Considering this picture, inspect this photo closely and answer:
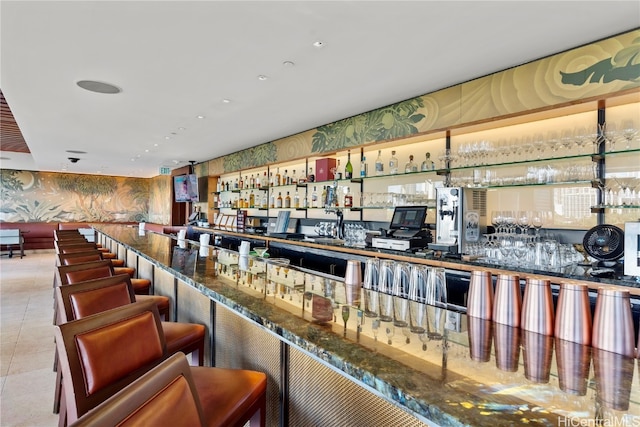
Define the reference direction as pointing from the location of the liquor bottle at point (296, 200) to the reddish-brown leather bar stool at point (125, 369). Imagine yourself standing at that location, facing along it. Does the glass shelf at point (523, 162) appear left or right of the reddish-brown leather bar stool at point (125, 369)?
left

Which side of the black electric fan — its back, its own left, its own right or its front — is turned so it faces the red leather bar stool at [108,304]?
front

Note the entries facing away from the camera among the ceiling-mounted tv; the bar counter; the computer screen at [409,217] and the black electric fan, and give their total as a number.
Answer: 0

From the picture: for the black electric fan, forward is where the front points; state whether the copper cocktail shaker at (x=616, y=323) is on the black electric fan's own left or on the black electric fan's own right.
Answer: on the black electric fan's own left

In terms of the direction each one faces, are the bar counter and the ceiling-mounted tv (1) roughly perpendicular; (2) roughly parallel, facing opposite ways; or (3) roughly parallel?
roughly perpendicular

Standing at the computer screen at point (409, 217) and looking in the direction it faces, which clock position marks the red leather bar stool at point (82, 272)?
The red leather bar stool is roughly at 12 o'clock from the computer screen.

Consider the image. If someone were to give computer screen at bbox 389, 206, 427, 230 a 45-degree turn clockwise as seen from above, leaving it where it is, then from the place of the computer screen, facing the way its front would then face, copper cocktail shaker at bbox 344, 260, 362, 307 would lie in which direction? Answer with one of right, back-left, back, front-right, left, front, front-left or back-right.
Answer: left

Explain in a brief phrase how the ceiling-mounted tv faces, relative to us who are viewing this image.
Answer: facing the viewer

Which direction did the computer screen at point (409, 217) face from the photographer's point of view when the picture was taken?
facing the viewer and to the left of the viewer

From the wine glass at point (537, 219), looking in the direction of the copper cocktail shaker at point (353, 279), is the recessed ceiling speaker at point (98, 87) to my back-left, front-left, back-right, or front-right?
front-right

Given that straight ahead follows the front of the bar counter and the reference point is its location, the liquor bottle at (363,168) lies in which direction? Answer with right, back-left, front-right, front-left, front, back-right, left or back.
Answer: back-right

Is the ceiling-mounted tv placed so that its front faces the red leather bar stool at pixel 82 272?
yes

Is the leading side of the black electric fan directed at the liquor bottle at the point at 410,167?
no

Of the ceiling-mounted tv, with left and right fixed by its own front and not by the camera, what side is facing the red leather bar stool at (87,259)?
front
